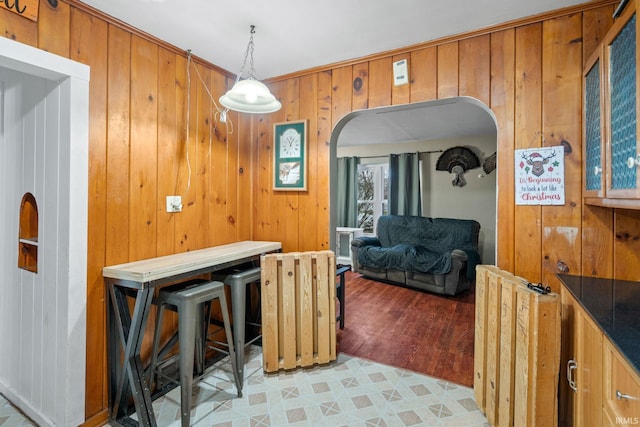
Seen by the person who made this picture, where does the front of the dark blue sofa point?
facing the viewer and to the left of the viewer

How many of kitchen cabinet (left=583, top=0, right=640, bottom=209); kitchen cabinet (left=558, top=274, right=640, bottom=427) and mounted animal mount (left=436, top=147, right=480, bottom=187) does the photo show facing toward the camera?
1

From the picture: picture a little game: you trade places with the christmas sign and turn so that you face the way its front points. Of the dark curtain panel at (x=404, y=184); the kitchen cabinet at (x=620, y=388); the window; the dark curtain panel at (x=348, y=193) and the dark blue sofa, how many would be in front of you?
1

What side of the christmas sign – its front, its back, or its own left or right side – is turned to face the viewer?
front

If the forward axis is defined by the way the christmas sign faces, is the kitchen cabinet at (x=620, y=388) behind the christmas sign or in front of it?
in front

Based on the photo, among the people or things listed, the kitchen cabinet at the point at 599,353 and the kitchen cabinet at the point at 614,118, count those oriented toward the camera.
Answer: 0

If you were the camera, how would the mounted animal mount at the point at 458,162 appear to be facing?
facing the viewer

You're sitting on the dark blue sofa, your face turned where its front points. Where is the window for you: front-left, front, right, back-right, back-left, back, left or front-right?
right

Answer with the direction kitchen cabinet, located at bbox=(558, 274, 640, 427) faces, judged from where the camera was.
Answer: facing to the left of the viewer

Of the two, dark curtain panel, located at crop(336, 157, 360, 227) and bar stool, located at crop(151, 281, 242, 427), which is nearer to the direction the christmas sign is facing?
the bar stool

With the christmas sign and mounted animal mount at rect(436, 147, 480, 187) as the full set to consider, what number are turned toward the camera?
2

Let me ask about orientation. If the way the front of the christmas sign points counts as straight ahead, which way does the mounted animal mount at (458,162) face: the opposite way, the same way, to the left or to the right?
the same way

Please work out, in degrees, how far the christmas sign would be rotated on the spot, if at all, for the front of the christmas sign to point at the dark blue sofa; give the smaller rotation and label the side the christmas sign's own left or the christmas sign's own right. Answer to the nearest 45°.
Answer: approximately 135° to the christmas sign's own right
